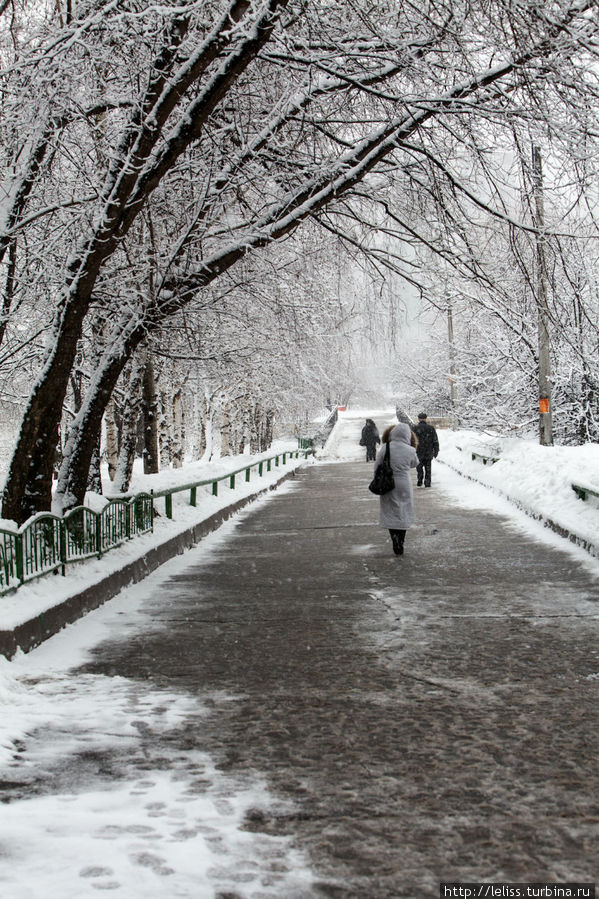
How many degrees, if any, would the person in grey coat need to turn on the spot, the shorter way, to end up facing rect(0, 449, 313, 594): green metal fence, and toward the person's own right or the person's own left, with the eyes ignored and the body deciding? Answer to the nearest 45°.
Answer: approximately 135° to the person's own left

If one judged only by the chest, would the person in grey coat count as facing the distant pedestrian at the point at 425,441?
yes

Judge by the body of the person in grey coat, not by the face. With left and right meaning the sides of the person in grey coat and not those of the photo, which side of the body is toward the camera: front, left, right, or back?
back

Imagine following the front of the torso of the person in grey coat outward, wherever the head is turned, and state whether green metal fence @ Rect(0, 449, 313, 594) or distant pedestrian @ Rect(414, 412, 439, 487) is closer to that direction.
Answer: the distant pedestrian

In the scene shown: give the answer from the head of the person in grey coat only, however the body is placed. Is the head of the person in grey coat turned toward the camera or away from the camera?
away from the camera
